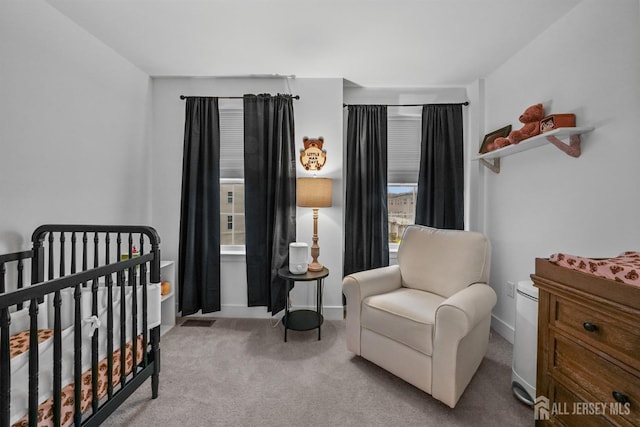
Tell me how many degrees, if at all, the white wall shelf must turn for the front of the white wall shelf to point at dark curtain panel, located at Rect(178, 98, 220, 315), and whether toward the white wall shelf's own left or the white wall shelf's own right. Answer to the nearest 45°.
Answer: approximately 45° to the white wall shelf's own right

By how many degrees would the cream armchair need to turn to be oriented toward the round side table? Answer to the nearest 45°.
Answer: approximately 45° to its right

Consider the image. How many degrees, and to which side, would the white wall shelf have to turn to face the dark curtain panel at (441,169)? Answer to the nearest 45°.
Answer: approximately 90° to its right

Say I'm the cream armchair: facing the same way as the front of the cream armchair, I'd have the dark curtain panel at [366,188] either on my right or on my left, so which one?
on my right

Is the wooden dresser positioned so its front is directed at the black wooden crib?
yes

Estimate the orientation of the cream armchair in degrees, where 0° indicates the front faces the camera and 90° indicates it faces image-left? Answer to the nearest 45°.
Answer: approximately 45°

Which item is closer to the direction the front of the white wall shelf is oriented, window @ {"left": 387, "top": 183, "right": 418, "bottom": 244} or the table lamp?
the table lamp

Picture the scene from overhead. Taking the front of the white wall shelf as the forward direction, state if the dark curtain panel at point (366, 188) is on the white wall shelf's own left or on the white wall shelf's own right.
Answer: on the white wall shelf's own right

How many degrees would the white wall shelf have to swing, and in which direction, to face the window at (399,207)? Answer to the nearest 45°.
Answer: approximately 90° to its right

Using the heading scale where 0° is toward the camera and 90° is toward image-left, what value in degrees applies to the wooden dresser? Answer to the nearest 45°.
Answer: approximately 45°
